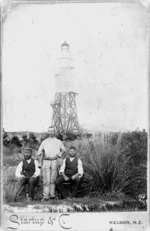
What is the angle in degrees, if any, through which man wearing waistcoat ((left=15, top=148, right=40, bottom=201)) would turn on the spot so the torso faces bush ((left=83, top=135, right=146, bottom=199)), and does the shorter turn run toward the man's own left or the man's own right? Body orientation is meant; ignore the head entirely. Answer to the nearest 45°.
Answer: approximately 90° to the man's own left

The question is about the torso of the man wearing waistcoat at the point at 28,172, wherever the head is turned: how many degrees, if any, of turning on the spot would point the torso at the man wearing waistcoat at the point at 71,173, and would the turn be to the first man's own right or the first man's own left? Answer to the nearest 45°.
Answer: approximately 90° to the first man's own left

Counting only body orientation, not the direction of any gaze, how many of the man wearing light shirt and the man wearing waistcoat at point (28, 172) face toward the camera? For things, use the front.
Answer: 2

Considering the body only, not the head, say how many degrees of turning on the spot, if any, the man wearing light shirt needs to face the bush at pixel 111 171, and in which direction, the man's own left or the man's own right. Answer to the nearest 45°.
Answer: approximately 90° to the man's own left

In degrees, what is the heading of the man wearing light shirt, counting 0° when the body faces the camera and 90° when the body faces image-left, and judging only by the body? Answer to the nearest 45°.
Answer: approximately 0°
